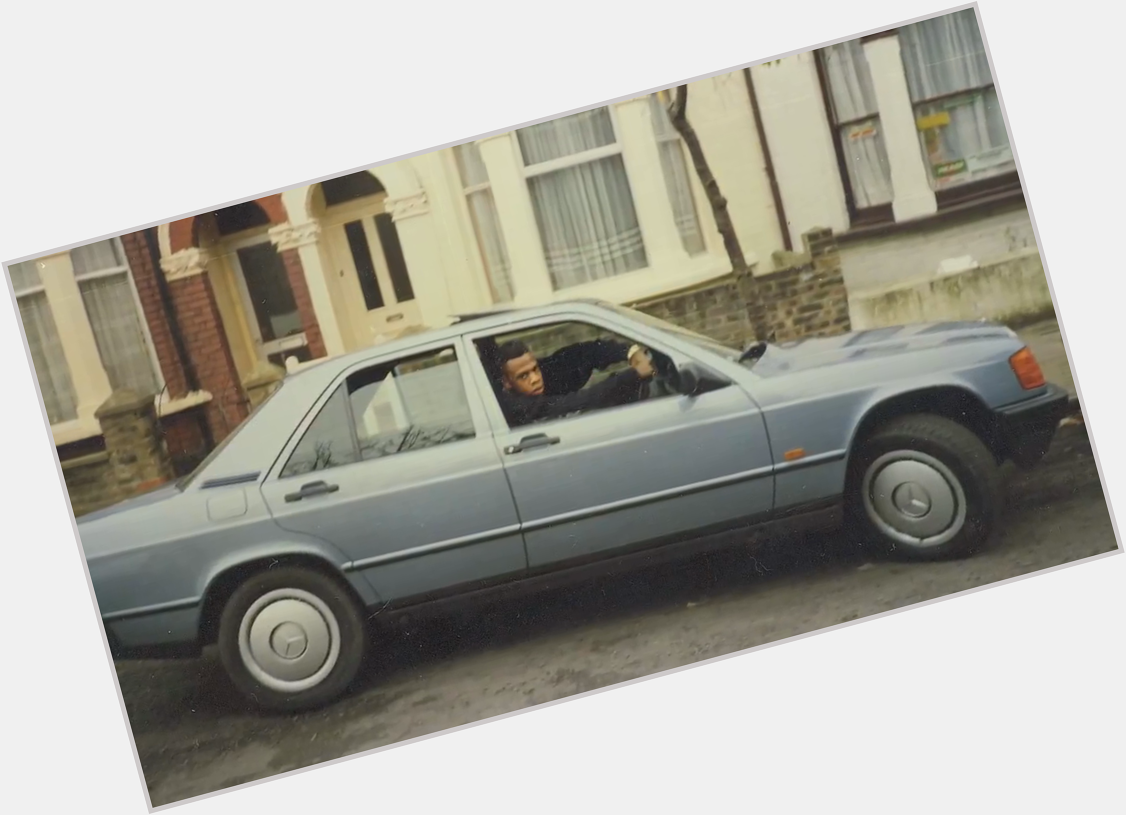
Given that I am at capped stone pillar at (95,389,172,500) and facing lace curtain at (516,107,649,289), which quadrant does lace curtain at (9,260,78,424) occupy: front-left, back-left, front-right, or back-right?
back-left

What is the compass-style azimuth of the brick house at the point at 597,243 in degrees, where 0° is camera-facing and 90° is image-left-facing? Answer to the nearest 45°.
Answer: approximately 0°
